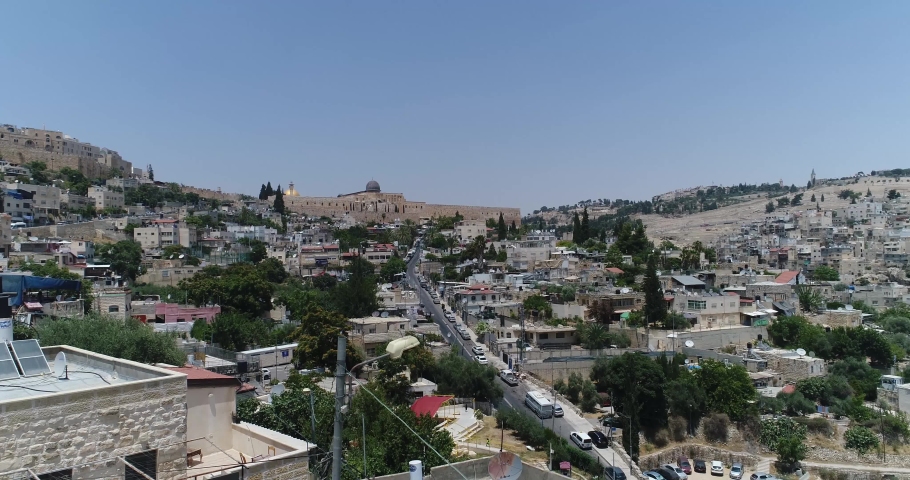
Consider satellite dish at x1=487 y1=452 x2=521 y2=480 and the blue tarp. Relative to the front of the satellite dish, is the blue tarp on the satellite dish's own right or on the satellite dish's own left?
on the satellite dish's own right

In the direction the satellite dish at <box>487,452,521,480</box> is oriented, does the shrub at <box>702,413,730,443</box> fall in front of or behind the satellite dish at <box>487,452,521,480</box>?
behind

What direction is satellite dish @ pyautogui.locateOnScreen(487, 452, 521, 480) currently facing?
toward the camera

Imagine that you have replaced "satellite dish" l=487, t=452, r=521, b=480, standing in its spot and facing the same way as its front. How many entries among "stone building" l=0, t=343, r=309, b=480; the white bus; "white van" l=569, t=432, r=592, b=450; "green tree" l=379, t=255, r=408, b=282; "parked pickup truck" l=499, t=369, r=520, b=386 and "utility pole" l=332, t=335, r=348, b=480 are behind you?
4

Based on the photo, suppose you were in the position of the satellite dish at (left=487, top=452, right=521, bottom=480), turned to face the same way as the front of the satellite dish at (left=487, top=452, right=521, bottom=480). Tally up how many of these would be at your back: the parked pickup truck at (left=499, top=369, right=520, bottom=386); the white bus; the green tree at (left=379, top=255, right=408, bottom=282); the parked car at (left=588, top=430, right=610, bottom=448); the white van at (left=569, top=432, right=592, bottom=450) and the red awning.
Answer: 6

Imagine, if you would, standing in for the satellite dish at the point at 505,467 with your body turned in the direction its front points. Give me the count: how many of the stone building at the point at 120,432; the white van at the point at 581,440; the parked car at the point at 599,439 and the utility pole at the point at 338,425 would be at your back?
2

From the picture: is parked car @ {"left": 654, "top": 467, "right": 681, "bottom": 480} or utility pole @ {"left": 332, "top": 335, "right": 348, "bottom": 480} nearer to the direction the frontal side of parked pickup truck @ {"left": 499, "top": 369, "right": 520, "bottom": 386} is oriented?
the utility pole
